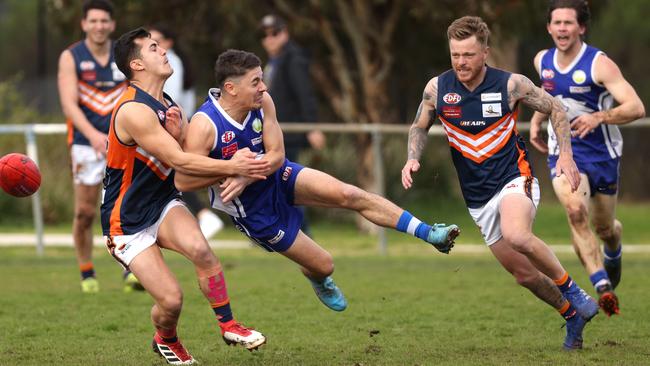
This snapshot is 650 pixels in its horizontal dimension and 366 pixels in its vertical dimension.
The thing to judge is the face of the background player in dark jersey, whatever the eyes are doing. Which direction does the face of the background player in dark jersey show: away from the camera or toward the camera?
toward the camera

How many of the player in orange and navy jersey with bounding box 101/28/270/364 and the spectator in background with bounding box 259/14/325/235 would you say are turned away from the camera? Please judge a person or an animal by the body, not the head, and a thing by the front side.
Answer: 0

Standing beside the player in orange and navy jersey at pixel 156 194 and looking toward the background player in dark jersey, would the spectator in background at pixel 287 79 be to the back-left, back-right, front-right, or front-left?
front-right

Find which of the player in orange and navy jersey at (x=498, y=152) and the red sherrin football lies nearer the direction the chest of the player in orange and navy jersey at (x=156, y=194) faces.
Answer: the player in orange and navy jersey

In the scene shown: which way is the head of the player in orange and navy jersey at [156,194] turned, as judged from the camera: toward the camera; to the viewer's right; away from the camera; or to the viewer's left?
to the viewer's right

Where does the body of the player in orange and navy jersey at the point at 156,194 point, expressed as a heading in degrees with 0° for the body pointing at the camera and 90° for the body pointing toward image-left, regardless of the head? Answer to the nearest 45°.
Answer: approximately 315°

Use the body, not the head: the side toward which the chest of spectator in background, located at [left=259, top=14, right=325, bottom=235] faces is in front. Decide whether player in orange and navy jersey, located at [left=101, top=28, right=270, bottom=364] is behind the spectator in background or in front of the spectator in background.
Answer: in front

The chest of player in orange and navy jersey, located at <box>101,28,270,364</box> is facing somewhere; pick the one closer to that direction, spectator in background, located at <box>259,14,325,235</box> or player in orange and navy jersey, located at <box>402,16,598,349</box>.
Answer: the player in orange and navy jersey

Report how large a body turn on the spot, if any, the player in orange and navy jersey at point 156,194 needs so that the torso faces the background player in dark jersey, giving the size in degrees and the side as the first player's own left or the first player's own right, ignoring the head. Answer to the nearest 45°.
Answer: approximately 135° to the first player's own left

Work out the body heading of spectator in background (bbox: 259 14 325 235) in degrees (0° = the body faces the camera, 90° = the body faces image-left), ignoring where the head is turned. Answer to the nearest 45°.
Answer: approximately 45°

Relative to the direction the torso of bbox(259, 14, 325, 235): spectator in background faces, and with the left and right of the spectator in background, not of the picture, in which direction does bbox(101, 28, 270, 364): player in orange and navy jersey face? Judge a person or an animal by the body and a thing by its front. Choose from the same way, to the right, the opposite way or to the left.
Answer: to the left

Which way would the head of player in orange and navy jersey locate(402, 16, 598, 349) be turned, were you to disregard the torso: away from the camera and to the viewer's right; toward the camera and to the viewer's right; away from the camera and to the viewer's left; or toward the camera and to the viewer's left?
toward the camera and to the viewer's left

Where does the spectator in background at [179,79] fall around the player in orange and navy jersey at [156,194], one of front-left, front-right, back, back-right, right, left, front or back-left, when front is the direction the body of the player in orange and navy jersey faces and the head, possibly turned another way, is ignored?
back-left
